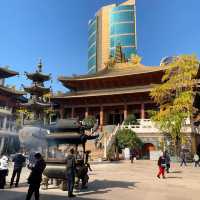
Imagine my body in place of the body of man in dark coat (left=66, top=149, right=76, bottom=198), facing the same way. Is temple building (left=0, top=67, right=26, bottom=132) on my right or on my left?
on my left

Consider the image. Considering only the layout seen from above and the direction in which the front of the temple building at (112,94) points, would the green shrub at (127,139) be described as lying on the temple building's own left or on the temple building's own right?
on the temple building's own left

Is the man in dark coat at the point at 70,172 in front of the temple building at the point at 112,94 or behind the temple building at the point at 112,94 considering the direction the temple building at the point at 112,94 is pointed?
in front

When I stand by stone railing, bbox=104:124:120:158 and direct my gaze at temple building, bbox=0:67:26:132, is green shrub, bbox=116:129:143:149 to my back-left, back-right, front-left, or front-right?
back-right

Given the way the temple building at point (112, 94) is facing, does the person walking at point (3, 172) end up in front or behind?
in front

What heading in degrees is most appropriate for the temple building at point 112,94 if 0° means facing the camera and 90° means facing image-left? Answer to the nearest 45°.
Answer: approximately 45°
